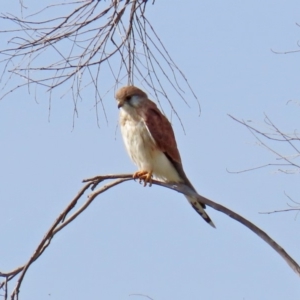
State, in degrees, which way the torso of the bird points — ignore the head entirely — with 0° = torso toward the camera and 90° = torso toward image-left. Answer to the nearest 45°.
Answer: approximately 45°
